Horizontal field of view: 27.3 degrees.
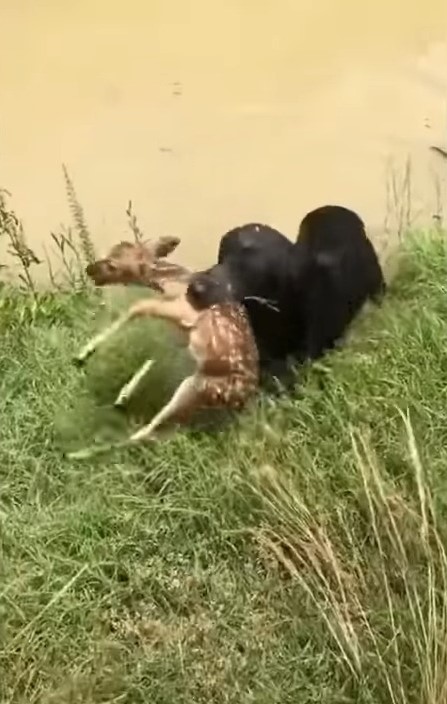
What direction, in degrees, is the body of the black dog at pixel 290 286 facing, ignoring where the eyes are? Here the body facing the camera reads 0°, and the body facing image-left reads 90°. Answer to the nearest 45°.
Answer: approximately 45°
